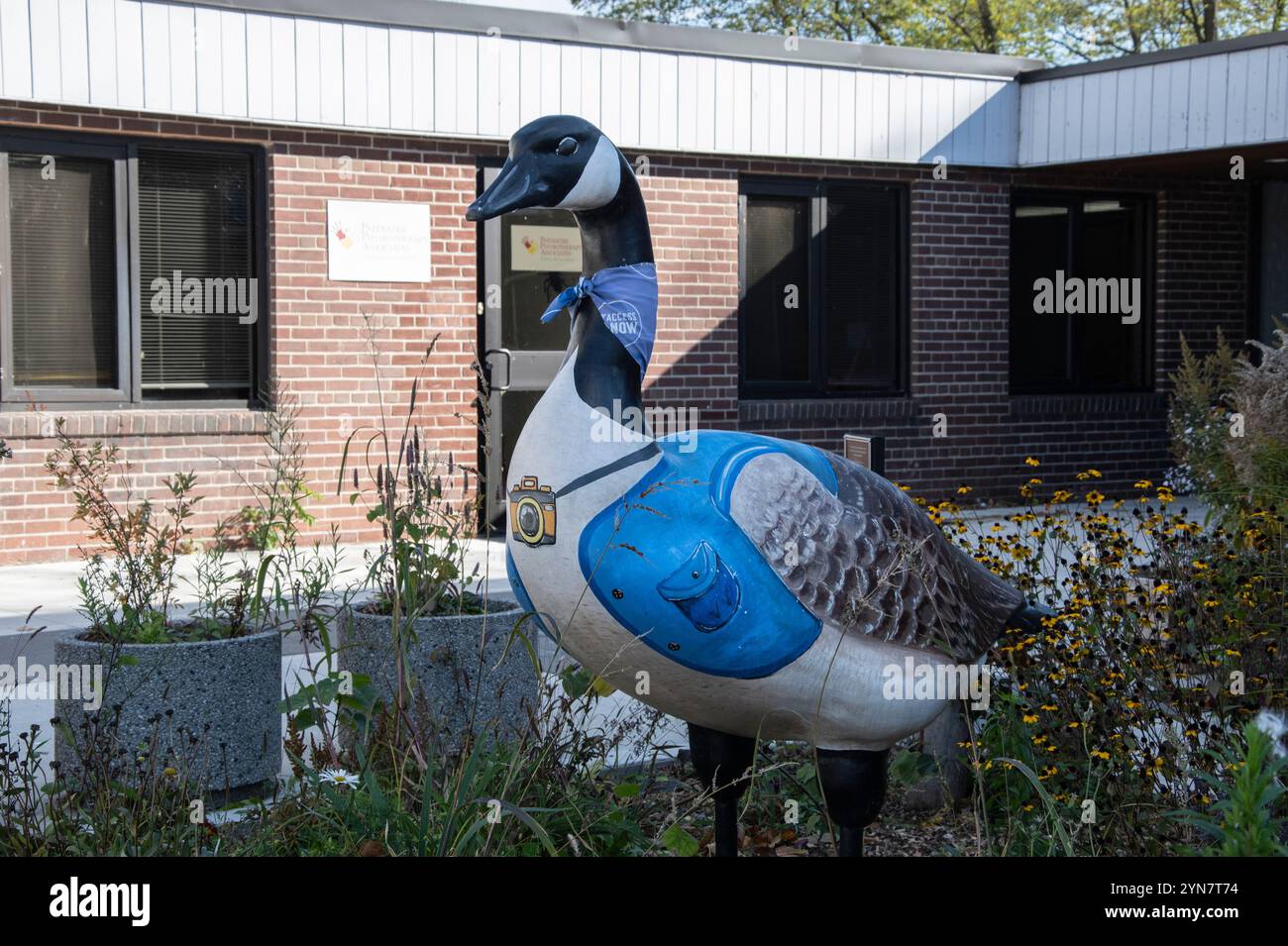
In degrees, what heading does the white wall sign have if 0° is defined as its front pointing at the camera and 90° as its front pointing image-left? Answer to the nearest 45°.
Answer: approximately 0°

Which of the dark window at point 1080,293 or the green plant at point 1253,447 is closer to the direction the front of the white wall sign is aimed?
the green plant

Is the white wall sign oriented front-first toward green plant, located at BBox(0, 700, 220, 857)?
yes

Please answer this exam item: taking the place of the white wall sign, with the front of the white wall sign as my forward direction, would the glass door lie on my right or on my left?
on my left

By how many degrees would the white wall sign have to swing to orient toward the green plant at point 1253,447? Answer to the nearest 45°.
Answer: approximately 45° to its left

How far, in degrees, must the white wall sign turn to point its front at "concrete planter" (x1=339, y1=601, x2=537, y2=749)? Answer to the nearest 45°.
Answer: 0° — it already faces it

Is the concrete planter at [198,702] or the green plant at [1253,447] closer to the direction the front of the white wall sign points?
the concrete planter

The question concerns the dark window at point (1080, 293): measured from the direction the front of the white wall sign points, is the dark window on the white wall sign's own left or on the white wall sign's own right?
on the white wall sign's own left
